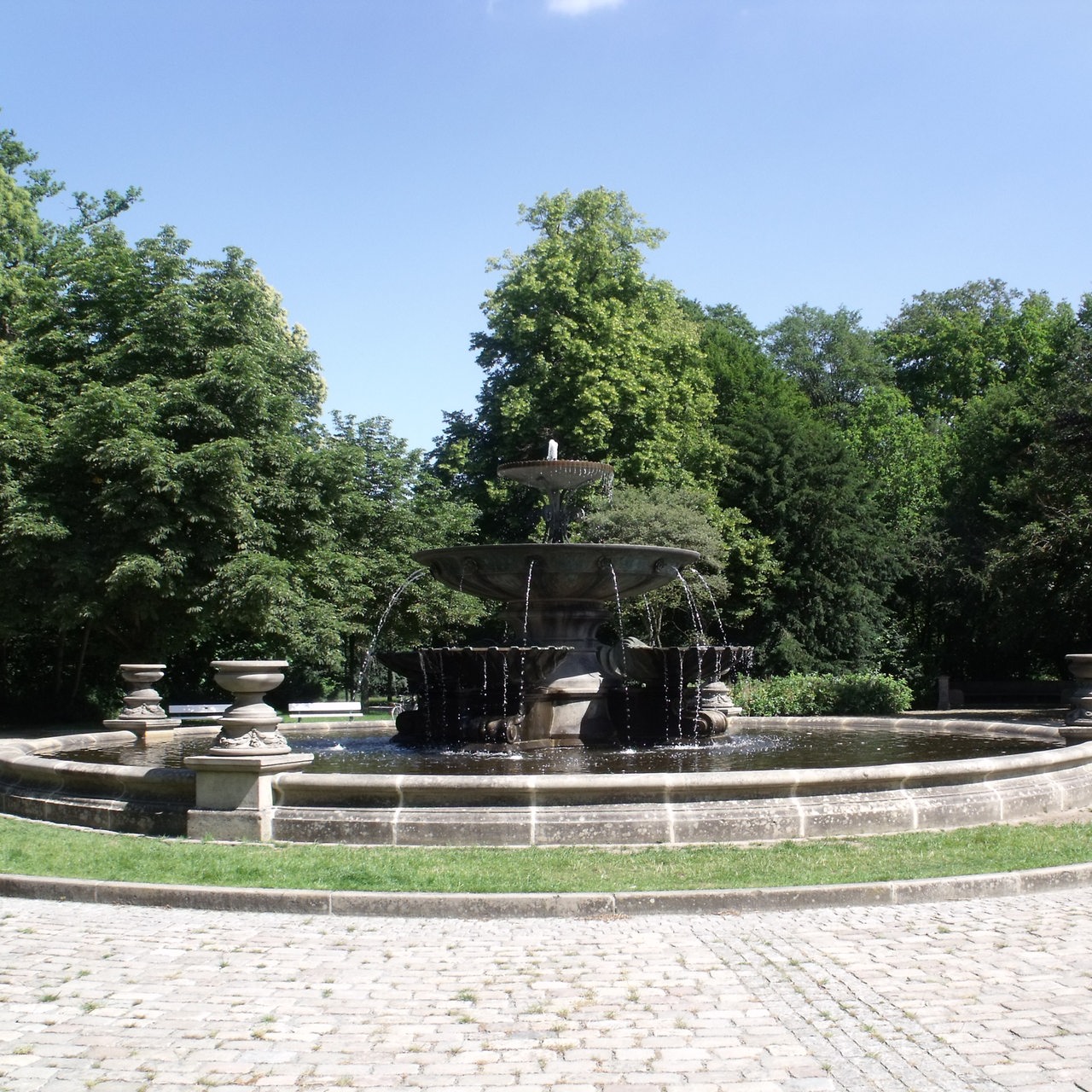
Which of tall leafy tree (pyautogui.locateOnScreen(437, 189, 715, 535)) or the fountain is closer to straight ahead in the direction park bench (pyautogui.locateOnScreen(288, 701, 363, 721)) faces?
the fountain

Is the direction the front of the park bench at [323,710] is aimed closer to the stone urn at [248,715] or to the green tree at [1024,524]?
the stone urn

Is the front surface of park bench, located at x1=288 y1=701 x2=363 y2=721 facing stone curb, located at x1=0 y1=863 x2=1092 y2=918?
yes

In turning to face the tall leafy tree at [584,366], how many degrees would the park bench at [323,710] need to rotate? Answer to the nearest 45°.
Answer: approximately 135° to its left

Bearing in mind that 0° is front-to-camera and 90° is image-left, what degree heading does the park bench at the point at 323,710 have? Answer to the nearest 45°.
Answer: approximately 0°

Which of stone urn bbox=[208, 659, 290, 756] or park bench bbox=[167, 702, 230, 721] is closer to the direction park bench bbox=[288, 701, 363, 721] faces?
the stone urn

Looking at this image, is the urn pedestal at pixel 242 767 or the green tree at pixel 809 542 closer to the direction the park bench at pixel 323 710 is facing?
the urn pedestal

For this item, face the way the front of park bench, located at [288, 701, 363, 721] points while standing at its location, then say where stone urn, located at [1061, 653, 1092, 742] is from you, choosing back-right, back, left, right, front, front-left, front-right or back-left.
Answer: front-left

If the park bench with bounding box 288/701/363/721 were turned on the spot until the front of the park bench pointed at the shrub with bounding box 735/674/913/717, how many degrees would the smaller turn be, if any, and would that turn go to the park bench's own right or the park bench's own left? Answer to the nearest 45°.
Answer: approximately 90° to the park bench's own left

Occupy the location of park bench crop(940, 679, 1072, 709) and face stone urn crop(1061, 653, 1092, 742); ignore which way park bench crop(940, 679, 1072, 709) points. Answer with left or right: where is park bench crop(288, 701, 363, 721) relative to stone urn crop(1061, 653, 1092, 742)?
right
